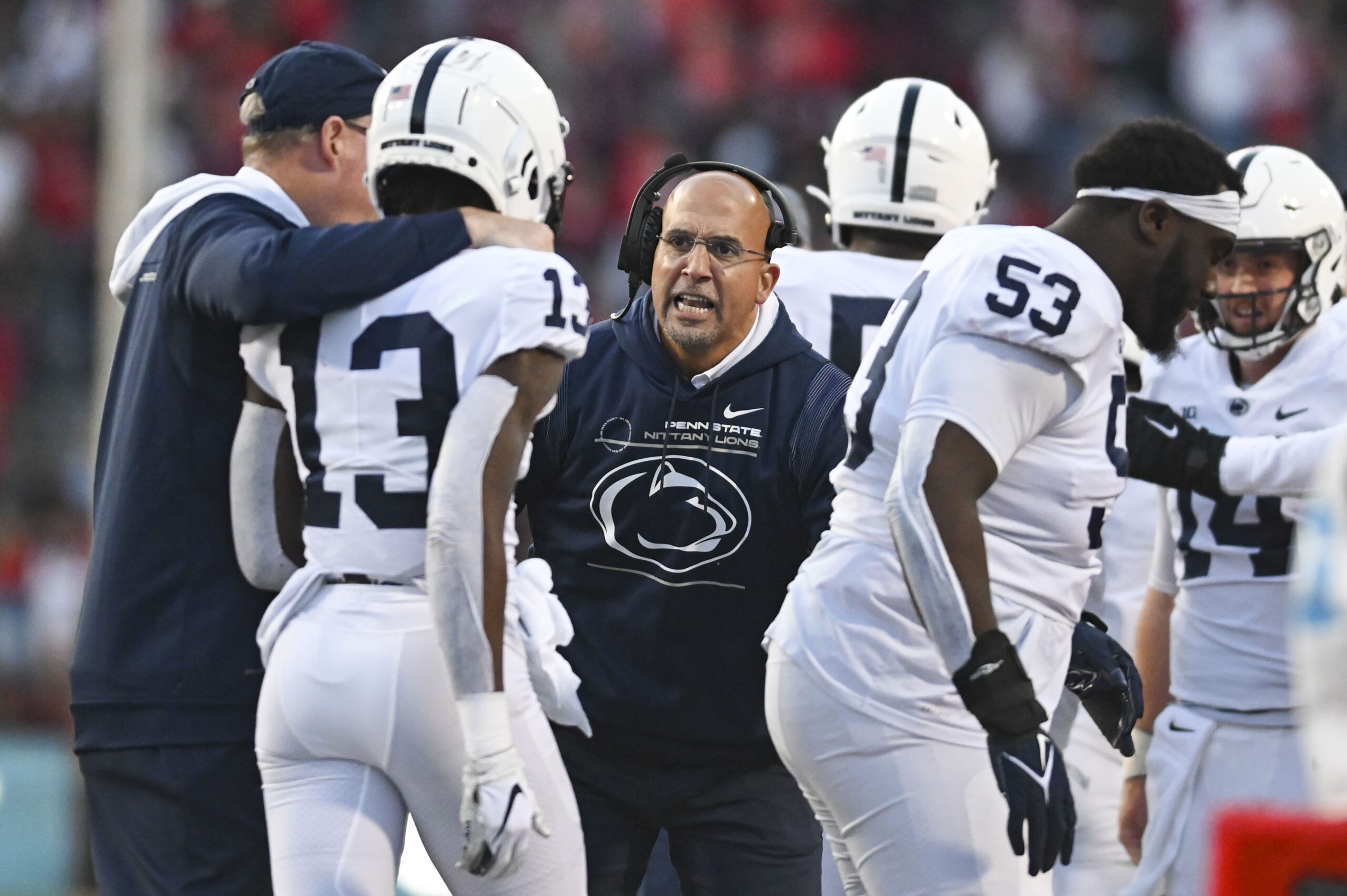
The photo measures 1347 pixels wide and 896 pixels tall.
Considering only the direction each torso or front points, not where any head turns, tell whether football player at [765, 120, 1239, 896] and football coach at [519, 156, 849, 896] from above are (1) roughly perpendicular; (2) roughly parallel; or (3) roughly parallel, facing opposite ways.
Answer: roughly perpendicular

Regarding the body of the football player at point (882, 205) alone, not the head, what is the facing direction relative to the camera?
away from the camera

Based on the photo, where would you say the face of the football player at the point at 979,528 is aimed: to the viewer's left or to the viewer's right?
to the viewer's right

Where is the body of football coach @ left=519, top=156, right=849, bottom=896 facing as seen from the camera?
toward the camera

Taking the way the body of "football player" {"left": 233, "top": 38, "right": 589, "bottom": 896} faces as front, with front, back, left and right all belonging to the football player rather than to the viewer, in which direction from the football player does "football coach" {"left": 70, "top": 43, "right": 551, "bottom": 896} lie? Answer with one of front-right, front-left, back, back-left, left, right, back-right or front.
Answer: left

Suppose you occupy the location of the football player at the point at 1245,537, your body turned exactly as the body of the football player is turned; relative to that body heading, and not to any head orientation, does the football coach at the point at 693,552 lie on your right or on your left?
on your right

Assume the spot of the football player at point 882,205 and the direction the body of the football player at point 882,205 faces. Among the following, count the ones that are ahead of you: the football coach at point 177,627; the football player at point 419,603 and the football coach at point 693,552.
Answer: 0

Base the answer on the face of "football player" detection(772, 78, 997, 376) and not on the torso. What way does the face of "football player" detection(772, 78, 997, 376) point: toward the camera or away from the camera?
away from the camera

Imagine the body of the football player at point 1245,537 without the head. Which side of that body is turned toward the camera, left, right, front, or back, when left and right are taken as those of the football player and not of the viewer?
front

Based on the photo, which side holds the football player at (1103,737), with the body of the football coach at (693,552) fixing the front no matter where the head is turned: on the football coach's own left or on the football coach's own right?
on the football coach's own left

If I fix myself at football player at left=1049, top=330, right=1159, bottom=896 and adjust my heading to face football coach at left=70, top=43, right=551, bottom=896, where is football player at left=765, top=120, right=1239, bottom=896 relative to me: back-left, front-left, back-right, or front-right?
front-left

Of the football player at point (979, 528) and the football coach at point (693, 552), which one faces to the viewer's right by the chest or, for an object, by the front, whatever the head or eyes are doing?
the football player

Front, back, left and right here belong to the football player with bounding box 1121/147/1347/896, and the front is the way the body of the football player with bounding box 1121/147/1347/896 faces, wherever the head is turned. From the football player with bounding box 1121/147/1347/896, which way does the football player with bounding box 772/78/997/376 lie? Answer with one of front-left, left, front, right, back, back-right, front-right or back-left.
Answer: right

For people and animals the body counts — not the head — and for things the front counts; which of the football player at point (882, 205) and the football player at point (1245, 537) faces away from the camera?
the football player at point (882, 205)
